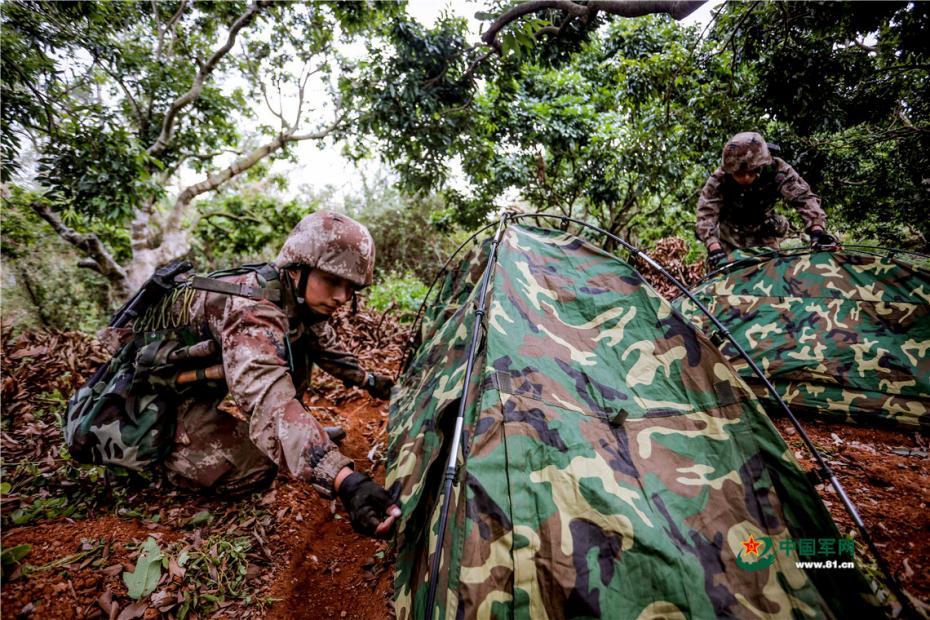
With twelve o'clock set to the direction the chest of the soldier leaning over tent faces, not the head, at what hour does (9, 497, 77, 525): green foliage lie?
The green foliage is roughly at 1 o'clock from the soldier leaning over tent.

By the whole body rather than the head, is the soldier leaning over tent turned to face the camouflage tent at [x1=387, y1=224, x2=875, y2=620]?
yes

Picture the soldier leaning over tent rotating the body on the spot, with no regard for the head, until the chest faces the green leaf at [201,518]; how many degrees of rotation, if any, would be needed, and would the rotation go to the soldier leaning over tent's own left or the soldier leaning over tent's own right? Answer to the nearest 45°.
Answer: approximately 45° to the soldier leaning over tent's own right

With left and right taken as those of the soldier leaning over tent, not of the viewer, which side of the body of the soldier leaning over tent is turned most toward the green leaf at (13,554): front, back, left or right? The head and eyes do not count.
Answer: front

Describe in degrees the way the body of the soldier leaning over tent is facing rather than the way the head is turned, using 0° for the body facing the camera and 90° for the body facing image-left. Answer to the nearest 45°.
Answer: approximately 0°

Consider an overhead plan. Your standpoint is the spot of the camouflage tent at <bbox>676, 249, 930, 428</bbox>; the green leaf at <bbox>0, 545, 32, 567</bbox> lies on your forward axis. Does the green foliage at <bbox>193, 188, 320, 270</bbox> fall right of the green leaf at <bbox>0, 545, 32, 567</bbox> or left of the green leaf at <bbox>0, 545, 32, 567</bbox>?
right

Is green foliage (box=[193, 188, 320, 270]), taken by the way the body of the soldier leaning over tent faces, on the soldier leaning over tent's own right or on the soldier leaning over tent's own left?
on the soldier leaning over tent's own right

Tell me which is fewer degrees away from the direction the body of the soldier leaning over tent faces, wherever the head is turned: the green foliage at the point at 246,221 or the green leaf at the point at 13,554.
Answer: the green leaf

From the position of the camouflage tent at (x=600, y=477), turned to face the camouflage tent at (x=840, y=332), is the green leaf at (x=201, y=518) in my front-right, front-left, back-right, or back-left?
back-left

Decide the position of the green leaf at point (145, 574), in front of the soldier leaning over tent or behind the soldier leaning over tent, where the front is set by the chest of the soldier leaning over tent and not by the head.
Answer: in front
